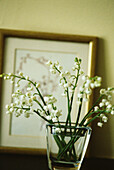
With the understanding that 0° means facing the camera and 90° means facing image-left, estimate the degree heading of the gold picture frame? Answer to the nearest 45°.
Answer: approximately 0°
